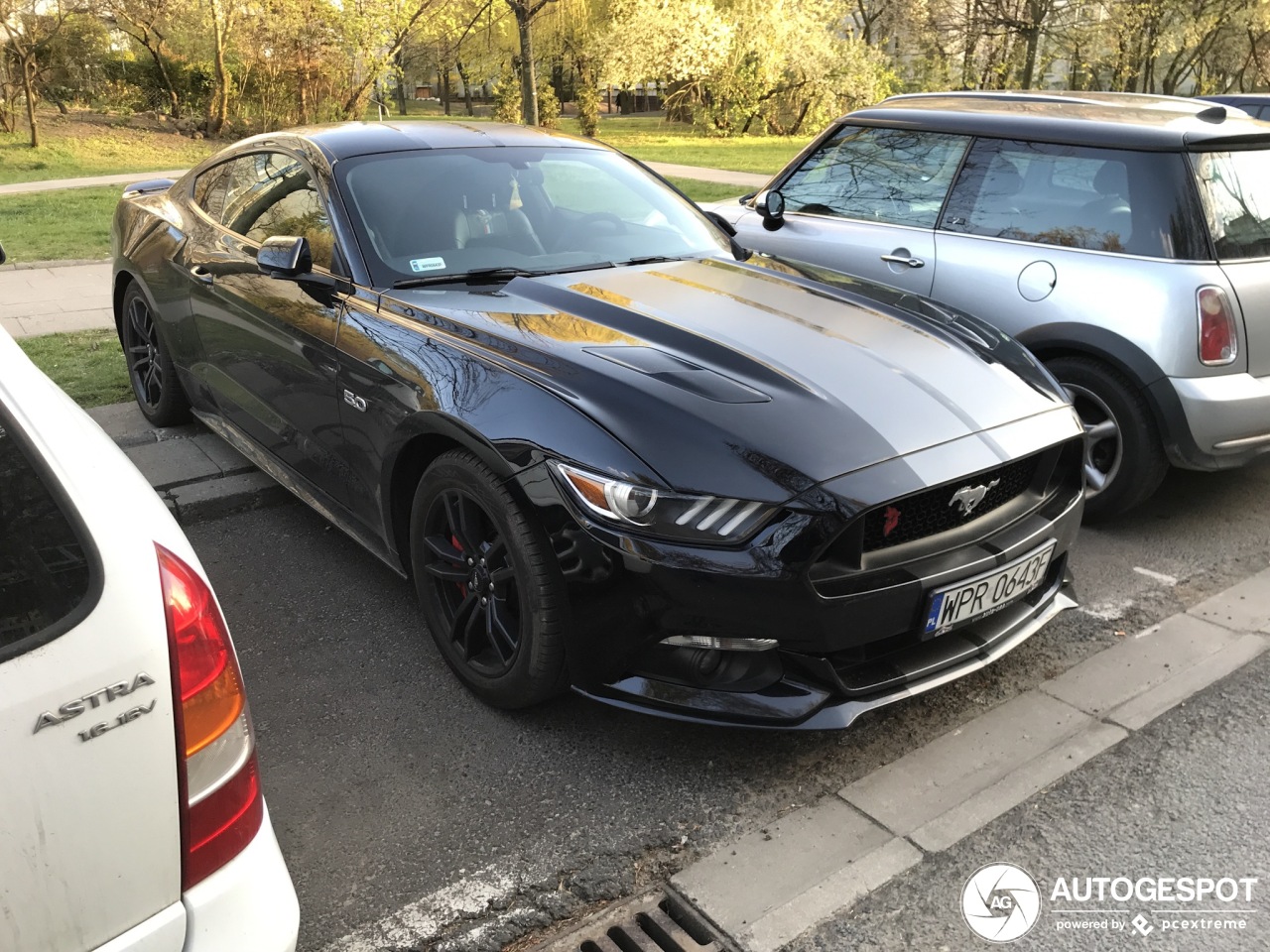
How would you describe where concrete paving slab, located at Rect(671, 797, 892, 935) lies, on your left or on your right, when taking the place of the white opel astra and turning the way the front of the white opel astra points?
on your right

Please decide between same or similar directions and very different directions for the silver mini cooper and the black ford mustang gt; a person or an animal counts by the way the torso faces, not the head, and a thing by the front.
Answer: very different directions

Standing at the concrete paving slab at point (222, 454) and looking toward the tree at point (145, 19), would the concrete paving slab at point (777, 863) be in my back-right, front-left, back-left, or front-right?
back-right

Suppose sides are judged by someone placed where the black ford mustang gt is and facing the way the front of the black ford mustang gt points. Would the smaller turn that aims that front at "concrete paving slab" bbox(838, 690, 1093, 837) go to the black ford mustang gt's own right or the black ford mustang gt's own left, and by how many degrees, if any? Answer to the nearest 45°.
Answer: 0° — it already faces it

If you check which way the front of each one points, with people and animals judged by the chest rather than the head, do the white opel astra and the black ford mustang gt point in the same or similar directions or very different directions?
very different directions

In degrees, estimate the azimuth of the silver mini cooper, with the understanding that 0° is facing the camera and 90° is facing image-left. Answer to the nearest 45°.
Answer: approximately 135°

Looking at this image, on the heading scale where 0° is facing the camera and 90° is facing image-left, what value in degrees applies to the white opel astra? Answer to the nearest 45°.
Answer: approximately 135°

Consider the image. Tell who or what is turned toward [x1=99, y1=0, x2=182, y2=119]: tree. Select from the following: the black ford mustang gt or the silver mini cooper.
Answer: the silver mini cooper

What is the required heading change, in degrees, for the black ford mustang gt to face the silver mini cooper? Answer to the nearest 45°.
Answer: approximately 90° to its left
